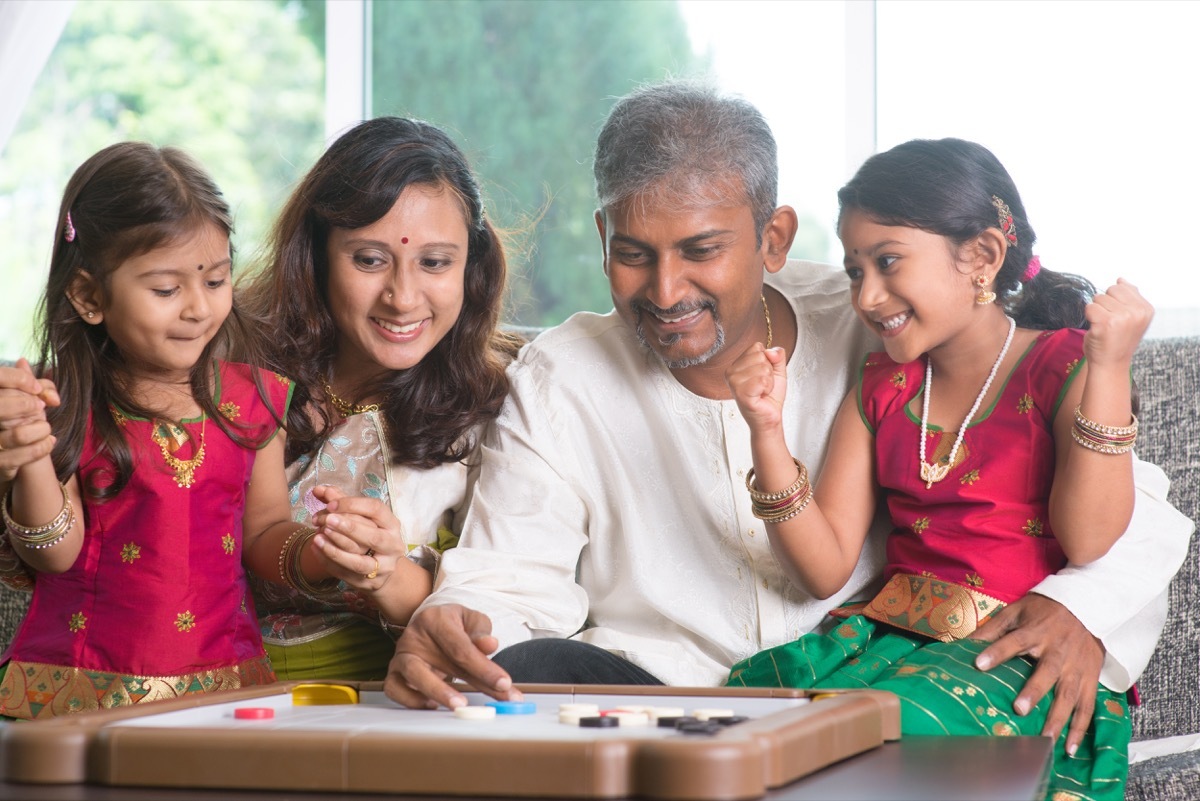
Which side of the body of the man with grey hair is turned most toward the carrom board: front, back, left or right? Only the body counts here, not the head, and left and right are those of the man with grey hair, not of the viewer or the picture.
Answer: front

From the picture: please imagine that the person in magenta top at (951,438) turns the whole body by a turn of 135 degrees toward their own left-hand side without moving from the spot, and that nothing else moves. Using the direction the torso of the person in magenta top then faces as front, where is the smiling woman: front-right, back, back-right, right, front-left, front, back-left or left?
back

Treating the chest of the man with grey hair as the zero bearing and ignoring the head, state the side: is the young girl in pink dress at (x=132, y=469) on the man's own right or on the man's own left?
on the man's own right

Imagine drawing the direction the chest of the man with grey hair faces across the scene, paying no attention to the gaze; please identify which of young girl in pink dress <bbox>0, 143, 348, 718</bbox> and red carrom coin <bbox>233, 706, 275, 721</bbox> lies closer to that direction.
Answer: the red carrom coin

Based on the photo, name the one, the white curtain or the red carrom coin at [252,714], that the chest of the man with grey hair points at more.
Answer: the red carrom coin

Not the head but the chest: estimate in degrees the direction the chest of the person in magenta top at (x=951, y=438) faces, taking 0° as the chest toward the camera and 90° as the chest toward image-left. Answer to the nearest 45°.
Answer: approximately 45°

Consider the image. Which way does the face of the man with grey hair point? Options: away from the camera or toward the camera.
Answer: toward the camera

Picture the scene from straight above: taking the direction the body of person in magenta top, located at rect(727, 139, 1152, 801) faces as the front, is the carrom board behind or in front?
in front

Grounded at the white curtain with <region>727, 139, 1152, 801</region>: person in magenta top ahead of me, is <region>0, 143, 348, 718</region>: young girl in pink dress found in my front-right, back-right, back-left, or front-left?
front-right

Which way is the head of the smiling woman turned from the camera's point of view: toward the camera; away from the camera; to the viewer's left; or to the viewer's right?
toward the camera

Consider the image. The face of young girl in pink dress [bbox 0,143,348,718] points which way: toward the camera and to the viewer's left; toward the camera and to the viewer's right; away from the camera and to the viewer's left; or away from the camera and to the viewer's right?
toward the camera and to the viewer's right

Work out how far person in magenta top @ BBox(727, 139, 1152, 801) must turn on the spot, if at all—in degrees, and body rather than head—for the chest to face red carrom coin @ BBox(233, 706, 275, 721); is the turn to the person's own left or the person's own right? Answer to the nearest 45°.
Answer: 0° — they already face it

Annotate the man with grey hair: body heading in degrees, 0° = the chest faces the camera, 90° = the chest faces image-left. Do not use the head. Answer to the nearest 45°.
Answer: approximately 0°

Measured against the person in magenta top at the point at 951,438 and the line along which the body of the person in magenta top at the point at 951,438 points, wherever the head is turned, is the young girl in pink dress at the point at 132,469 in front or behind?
in front
